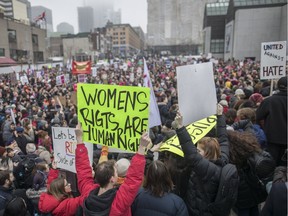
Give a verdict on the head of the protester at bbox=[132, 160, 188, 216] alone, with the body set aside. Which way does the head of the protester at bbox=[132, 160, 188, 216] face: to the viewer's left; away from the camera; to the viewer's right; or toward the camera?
away from the camera

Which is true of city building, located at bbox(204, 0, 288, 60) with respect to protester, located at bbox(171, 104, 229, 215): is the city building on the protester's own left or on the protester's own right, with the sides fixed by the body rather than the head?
on the protester's own right

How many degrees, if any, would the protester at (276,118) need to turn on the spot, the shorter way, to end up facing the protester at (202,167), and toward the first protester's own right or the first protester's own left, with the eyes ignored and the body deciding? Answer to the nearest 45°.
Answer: approximately 180°

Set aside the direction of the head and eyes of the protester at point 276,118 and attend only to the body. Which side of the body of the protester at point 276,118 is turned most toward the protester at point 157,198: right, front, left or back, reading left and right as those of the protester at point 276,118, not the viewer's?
back

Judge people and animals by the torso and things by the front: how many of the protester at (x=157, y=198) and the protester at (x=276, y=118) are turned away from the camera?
2

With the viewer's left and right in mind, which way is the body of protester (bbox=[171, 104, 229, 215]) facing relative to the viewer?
facing away from the viewer and to the left of the viewer

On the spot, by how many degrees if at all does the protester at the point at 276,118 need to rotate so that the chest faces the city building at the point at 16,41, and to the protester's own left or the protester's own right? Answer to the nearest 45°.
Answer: approximately 45° to the protester's own left

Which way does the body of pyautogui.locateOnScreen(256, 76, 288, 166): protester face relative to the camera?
away from the camera

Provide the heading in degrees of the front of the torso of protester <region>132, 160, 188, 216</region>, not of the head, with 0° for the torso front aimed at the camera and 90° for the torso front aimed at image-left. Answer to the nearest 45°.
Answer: approximately 180°

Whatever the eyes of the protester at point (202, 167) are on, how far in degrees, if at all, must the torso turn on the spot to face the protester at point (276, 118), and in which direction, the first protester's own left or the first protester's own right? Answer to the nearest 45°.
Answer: approximately 90° to the first protester's own right
